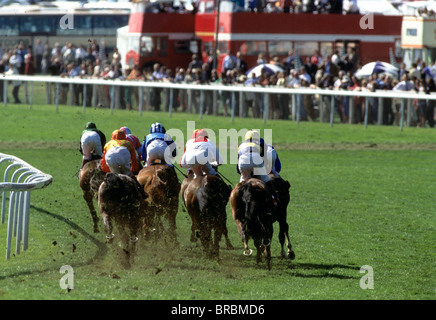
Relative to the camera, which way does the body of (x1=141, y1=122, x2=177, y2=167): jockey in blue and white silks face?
away from the camera

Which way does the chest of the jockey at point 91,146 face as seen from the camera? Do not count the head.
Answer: away from the camera

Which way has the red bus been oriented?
to the viewer's left

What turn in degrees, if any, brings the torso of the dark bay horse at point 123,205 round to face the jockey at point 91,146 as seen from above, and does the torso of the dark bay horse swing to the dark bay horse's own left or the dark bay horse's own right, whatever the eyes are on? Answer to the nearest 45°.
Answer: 0° — it already faces them

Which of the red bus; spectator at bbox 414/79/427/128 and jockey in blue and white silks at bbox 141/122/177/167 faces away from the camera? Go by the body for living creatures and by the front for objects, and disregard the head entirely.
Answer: the jockey in blue and white silks

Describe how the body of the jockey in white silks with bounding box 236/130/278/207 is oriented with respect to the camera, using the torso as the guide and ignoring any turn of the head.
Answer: away from the camera

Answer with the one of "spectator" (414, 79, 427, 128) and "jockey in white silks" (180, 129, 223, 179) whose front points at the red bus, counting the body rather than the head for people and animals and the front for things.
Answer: the jockey in white silks

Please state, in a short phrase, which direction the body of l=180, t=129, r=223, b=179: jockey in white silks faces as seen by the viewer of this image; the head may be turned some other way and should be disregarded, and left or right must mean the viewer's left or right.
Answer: facing away from the viewer

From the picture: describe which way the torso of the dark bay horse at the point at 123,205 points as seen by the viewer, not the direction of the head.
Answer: away from the camera

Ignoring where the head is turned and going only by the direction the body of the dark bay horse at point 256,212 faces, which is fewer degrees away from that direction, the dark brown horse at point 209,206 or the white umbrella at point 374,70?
the white umbrella
